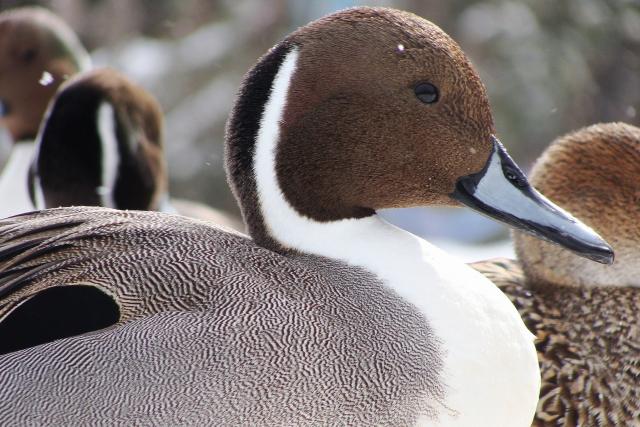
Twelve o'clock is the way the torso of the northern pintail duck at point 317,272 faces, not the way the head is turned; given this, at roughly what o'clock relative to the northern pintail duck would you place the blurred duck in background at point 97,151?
The blurred duck in background is roughly at 8 o'clock from the northern pintail duck.

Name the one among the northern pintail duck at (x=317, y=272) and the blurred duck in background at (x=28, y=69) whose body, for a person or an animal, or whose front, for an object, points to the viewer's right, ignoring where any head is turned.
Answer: the northern pintail duck

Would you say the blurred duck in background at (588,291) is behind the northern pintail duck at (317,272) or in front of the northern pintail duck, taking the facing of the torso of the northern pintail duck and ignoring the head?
in front

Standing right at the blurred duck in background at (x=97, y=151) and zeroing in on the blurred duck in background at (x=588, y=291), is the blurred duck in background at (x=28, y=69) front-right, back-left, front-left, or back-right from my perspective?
back-left

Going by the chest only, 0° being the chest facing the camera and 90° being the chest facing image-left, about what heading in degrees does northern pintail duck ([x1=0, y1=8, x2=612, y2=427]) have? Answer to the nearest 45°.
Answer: approximately 270°

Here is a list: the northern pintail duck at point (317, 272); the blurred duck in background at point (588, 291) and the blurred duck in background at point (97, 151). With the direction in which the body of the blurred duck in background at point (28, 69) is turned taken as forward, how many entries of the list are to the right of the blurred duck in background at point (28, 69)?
0

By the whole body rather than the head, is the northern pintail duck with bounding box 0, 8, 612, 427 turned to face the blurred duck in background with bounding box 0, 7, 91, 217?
no

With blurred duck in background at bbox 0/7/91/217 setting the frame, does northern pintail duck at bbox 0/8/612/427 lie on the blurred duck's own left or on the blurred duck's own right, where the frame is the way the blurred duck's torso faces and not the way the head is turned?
on the blurred duck's own left
